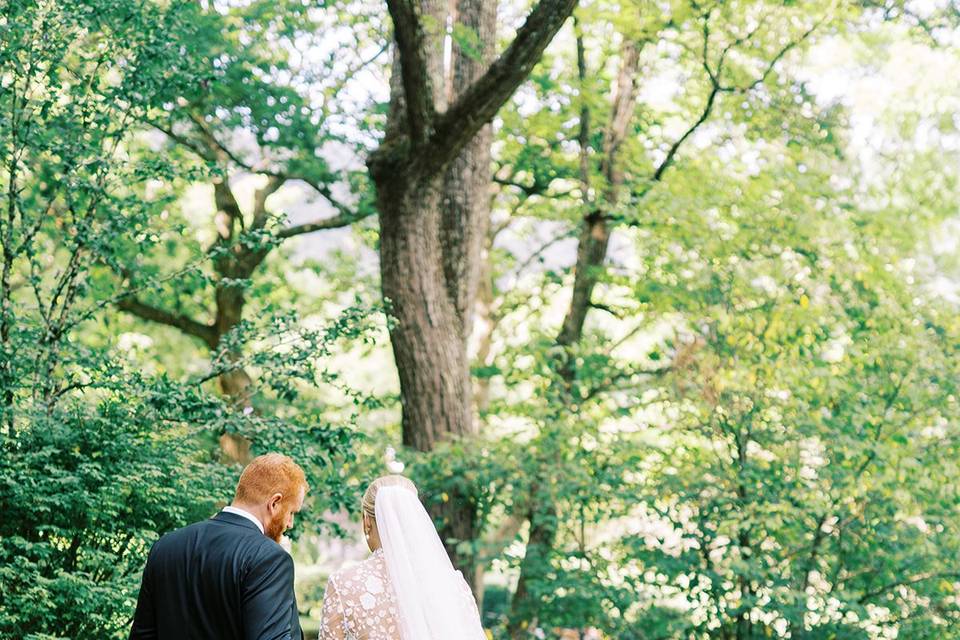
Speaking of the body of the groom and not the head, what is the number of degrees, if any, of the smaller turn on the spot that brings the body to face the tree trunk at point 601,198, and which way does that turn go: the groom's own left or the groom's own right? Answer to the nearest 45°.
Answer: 0° — they already face it

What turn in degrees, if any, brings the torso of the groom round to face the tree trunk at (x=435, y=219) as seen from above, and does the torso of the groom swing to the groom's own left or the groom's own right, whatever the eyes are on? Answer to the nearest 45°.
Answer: approximately 45° to the groom's own left

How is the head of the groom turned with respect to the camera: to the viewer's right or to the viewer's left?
to the viewer's right

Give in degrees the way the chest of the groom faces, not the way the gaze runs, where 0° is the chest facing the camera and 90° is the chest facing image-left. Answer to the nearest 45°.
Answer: approximately 225°
